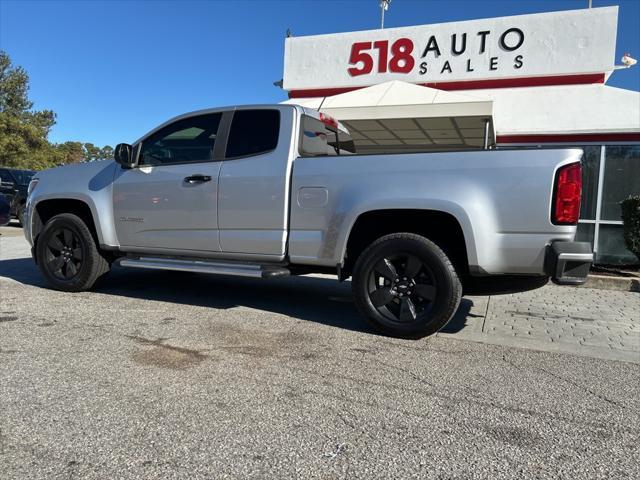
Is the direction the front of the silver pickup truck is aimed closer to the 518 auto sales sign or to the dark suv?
the dark suv

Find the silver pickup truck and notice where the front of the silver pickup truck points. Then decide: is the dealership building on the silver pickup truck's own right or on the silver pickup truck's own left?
on the silver pickup truck's own right

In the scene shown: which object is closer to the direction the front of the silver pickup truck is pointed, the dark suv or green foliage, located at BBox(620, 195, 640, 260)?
the dark suv

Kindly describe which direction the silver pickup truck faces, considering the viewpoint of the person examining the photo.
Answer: facing away from the viewer and to the left of the viewer

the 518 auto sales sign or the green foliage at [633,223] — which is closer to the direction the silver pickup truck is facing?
the 518 auto sales sign

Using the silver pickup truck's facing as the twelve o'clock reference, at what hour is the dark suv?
The dark suv is roughly at 12 o'clock from the silver pickup truck.

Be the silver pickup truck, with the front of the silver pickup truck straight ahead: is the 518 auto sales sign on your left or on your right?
on your right

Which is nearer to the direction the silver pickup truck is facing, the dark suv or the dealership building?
the dark suv
